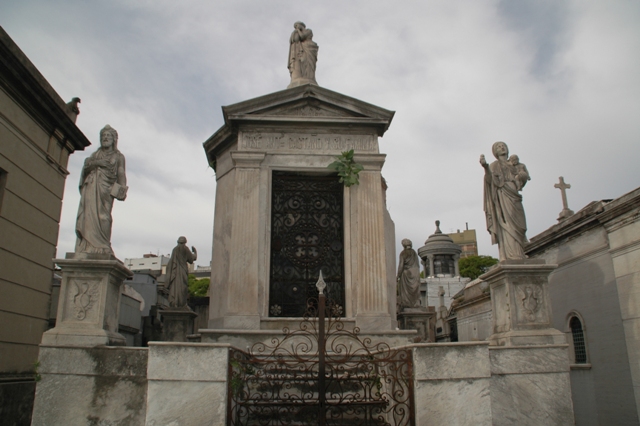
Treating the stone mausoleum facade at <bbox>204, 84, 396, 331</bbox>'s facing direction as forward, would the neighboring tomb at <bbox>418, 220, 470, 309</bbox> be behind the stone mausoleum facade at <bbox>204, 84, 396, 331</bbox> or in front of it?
behind

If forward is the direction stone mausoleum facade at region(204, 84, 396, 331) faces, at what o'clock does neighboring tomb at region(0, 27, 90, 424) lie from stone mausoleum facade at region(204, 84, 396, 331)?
The neighboring tomb is roughly at 3 o'clock from the stone mausoleum facade.

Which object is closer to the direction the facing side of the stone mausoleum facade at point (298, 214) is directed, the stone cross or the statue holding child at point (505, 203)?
the statue holding child

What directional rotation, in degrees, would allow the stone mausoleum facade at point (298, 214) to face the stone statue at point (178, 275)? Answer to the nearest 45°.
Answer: approximately 135° to its right

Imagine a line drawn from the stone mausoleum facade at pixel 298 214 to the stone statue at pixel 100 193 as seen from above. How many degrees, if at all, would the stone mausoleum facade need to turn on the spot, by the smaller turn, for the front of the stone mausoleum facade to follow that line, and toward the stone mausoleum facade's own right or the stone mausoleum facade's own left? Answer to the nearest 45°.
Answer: approximately 45° to the stone mausoleum facade's own right

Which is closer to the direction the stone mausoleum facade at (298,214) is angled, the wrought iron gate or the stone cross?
the wrought iron gate

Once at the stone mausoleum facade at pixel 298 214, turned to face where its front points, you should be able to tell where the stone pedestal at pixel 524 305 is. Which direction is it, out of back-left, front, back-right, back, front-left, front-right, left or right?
front-left

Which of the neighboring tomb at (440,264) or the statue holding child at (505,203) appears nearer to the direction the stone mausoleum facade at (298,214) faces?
the statue holding child

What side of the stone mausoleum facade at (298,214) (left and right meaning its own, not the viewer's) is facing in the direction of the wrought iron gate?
front

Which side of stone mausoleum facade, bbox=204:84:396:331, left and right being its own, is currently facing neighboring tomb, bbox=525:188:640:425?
left

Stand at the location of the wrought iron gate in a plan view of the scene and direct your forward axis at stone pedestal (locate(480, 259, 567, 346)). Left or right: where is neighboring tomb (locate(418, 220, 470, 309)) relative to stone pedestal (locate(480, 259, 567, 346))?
left

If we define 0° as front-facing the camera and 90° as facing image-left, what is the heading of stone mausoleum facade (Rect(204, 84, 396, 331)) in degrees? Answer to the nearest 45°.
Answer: approximately 0°

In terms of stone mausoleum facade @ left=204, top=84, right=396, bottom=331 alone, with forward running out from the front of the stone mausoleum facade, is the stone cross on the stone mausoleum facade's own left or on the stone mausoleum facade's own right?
on the stone mausoleum facade's own left

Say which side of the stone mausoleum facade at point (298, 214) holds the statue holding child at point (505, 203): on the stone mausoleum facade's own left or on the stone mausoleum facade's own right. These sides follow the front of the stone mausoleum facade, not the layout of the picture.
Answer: on the stone mausoleum facade's own left
